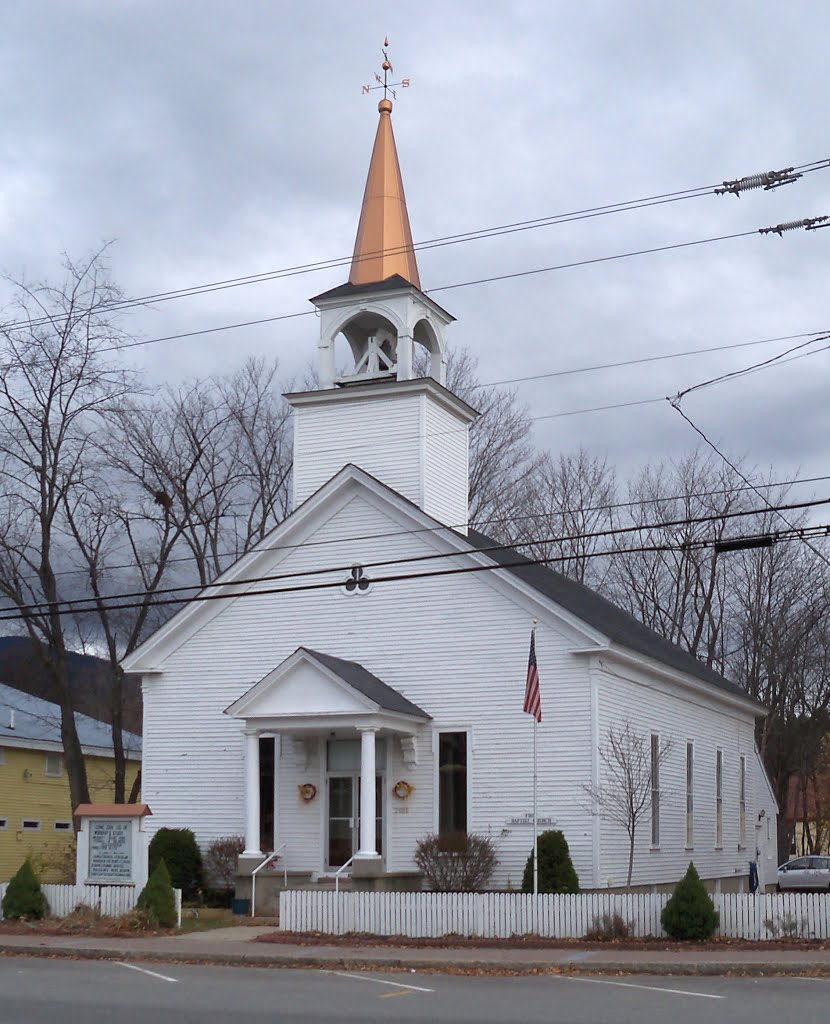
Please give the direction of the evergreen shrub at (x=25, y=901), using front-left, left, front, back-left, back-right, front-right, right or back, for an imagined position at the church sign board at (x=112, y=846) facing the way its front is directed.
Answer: right

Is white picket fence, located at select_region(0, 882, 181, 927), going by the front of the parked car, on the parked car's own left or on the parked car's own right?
on the parked car's own left

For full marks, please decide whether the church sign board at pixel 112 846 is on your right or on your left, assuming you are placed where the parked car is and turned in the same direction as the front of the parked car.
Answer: on your left

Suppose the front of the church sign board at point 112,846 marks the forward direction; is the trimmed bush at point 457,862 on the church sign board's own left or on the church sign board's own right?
on the church sign board's own left

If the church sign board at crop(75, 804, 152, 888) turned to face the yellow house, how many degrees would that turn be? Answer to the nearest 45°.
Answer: approximately 180°

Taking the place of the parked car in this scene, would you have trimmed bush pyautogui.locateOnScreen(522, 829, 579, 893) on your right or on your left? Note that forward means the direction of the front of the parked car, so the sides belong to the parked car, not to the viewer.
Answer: on your left

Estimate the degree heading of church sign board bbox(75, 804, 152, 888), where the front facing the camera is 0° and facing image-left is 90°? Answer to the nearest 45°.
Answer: approximately 0°

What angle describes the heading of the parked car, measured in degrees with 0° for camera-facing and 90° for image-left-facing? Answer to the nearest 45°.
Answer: approximately 90°

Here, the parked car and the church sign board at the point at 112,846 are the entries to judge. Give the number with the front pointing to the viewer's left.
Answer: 1
